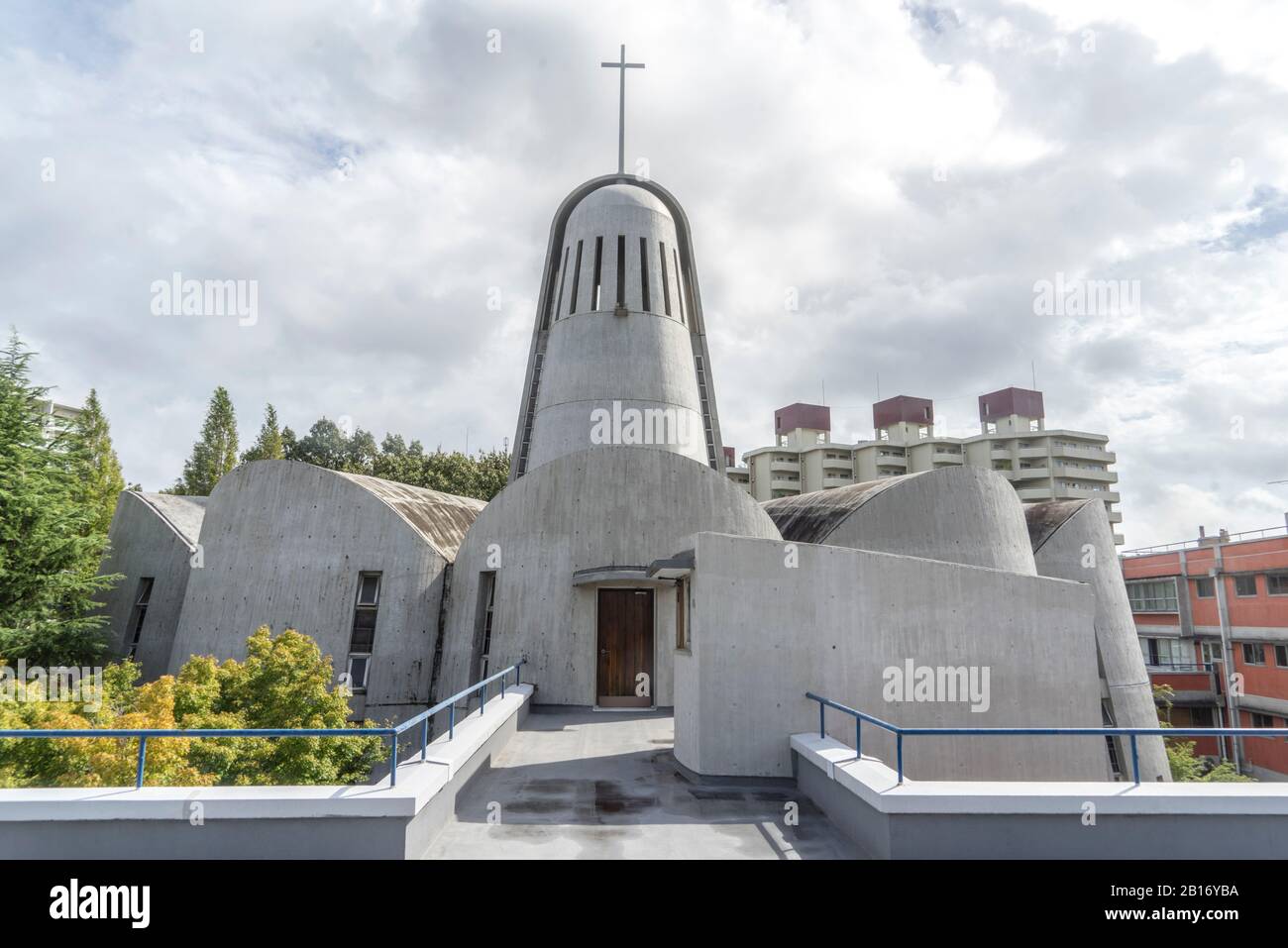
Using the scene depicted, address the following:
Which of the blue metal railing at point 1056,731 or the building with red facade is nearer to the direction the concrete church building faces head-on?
the blue metal railing

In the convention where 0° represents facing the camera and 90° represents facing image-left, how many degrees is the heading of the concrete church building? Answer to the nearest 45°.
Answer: approximately 0°

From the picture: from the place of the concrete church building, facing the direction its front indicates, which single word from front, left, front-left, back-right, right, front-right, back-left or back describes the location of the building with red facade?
back-left

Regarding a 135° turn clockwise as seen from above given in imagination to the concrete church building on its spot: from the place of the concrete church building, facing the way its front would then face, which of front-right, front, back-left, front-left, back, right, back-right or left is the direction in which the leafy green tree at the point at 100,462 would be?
front

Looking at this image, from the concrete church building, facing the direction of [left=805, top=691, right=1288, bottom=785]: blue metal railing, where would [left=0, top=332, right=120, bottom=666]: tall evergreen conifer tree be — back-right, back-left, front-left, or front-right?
back-right

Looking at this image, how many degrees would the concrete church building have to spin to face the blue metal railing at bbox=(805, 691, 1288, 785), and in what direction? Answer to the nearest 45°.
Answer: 0° — it already faces it

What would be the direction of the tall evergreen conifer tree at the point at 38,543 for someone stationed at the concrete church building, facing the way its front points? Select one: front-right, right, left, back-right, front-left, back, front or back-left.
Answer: right
